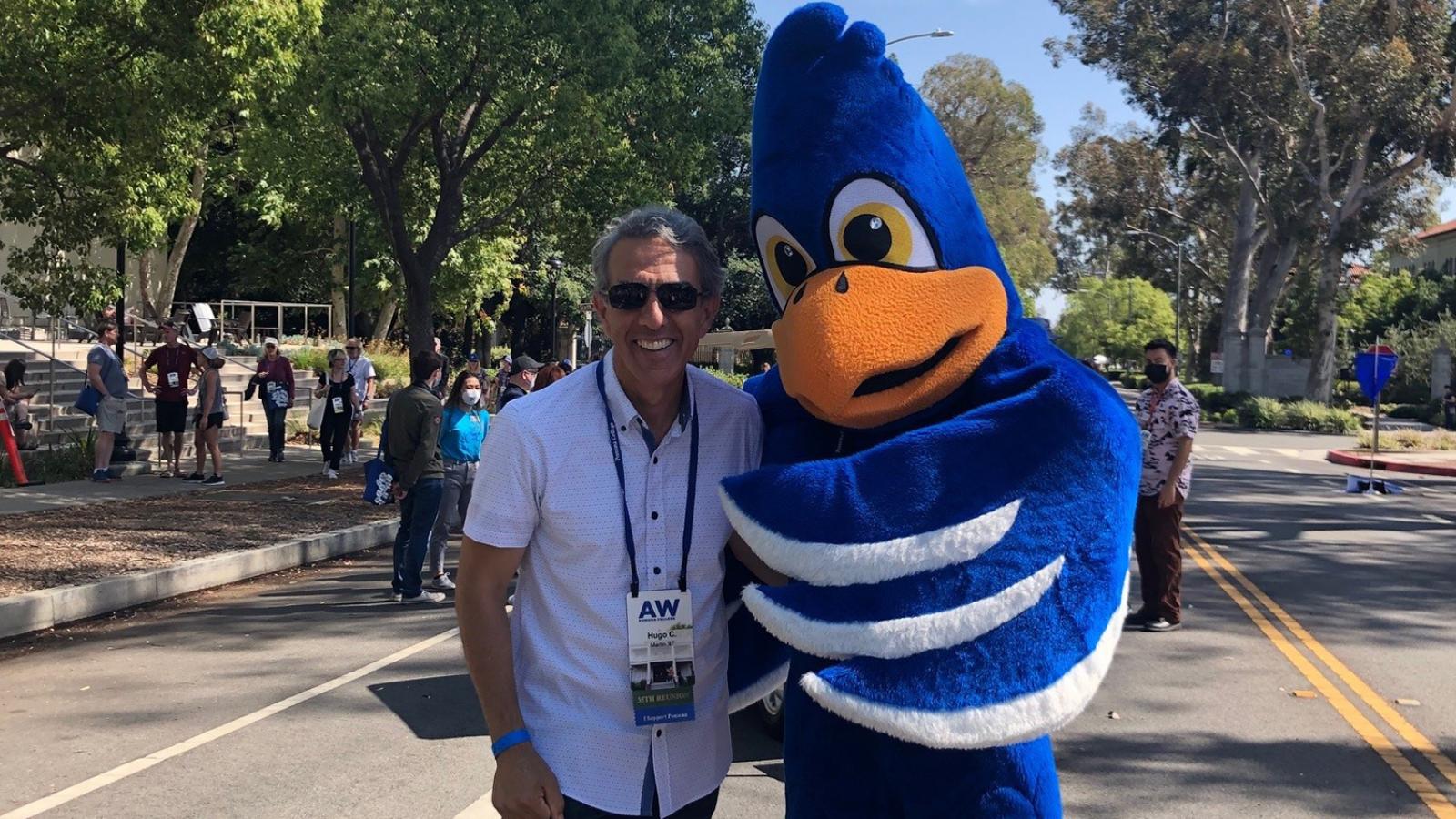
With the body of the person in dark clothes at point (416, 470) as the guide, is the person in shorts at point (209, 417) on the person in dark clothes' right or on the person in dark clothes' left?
on the person in dark clothes' left

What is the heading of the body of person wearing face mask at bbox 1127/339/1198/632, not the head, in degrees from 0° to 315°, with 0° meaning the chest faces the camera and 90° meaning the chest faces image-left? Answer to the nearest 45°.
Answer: approximately 45°

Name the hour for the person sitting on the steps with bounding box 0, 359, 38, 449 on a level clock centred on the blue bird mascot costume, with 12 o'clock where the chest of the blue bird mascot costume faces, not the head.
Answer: The person sitting on the steps is roughly at 3 o'clock from the blue bird mascot costume.

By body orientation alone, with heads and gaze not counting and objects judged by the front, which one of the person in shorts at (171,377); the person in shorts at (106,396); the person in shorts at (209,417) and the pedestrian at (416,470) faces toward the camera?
the person in shorts at (171,377)

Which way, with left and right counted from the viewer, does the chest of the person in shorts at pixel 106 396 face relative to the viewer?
facing to the right of the viewer
